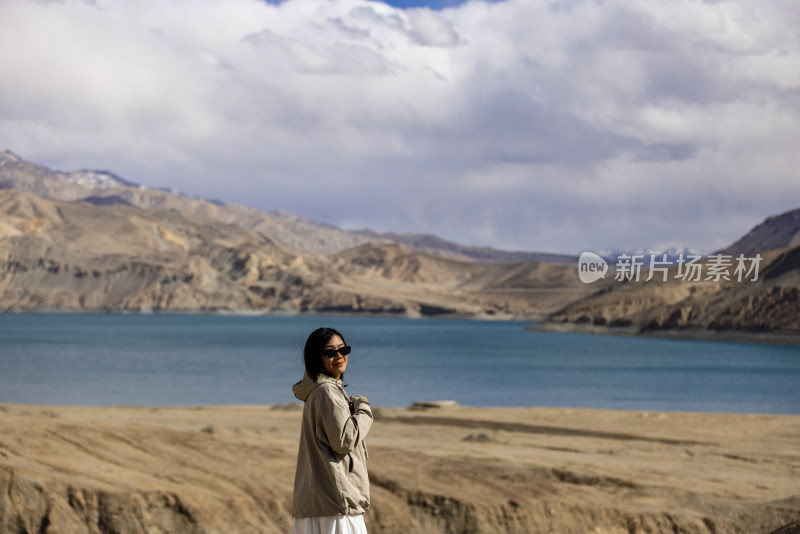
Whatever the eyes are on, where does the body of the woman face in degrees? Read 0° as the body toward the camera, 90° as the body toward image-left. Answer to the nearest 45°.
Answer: approximately 270°

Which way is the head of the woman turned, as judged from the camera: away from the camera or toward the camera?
toward the camera
